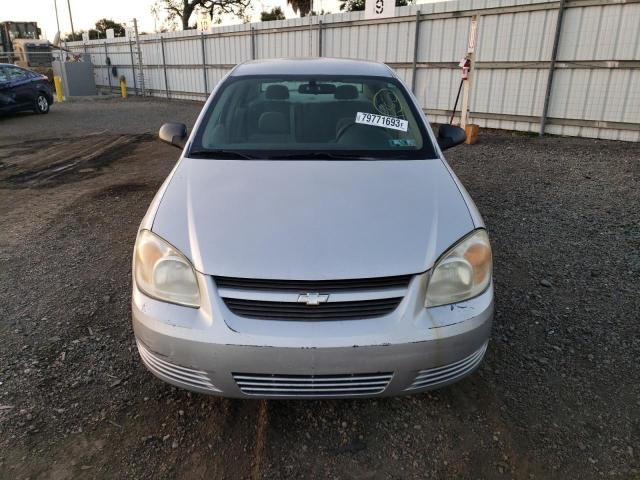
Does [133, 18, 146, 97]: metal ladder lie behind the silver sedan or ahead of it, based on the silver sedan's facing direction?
behind

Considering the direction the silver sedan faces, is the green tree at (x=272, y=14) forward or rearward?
rearward

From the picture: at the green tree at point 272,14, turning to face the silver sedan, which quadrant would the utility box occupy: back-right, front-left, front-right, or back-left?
front-right

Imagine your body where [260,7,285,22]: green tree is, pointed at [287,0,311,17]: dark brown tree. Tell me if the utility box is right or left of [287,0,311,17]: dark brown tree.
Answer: right

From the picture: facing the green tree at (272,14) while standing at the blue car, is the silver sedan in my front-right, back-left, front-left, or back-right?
back-right

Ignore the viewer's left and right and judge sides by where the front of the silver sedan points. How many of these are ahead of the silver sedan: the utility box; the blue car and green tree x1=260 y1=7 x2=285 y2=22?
0

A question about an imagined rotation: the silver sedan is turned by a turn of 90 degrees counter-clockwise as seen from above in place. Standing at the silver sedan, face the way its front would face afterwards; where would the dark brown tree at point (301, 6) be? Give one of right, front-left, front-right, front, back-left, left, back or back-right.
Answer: left

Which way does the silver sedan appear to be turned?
toward the camera

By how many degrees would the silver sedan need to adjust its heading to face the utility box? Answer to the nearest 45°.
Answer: approximately 135° to its right
